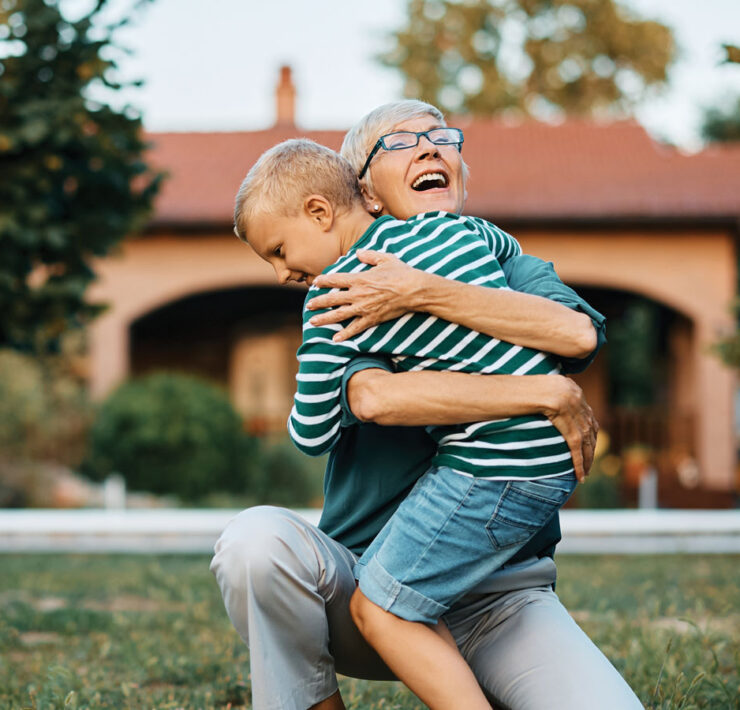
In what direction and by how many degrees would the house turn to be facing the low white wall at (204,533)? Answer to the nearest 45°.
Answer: approximately 45° to its right

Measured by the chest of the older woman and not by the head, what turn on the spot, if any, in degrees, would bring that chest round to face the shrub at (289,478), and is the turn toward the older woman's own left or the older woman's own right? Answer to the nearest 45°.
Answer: approximately 180°

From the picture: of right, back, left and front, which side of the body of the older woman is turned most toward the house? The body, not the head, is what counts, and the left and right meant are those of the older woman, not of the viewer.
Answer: back

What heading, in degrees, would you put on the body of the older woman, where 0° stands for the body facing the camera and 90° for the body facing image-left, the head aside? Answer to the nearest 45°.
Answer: approximately 0°

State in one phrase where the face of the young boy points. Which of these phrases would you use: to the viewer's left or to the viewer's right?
to the viewer's left

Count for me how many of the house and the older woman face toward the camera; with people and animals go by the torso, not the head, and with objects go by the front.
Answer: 2

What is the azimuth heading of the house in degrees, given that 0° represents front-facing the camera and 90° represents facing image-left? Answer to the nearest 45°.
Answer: approximately 0°

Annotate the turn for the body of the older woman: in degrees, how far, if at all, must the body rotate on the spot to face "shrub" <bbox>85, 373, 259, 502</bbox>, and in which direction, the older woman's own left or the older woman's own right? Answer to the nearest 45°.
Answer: approximately 180°

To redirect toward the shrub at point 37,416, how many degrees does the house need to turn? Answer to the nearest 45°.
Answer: approximately 45° to its right
